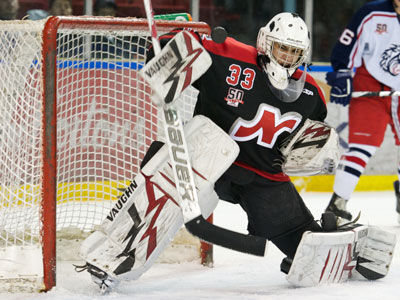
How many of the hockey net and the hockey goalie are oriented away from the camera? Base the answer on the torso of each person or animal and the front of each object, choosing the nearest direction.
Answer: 0

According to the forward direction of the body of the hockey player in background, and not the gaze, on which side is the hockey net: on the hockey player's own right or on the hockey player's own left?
on the hockey player's own right

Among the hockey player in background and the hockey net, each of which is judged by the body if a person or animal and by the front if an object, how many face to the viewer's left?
0

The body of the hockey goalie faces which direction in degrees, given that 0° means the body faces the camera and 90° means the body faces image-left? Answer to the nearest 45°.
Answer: approximately 0°

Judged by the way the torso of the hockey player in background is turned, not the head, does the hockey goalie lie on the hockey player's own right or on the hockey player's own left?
on the hockey player's own right

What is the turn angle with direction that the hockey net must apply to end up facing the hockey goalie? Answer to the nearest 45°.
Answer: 0° — it already faces them

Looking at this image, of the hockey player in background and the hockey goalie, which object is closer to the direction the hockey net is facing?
the hockey goalie
